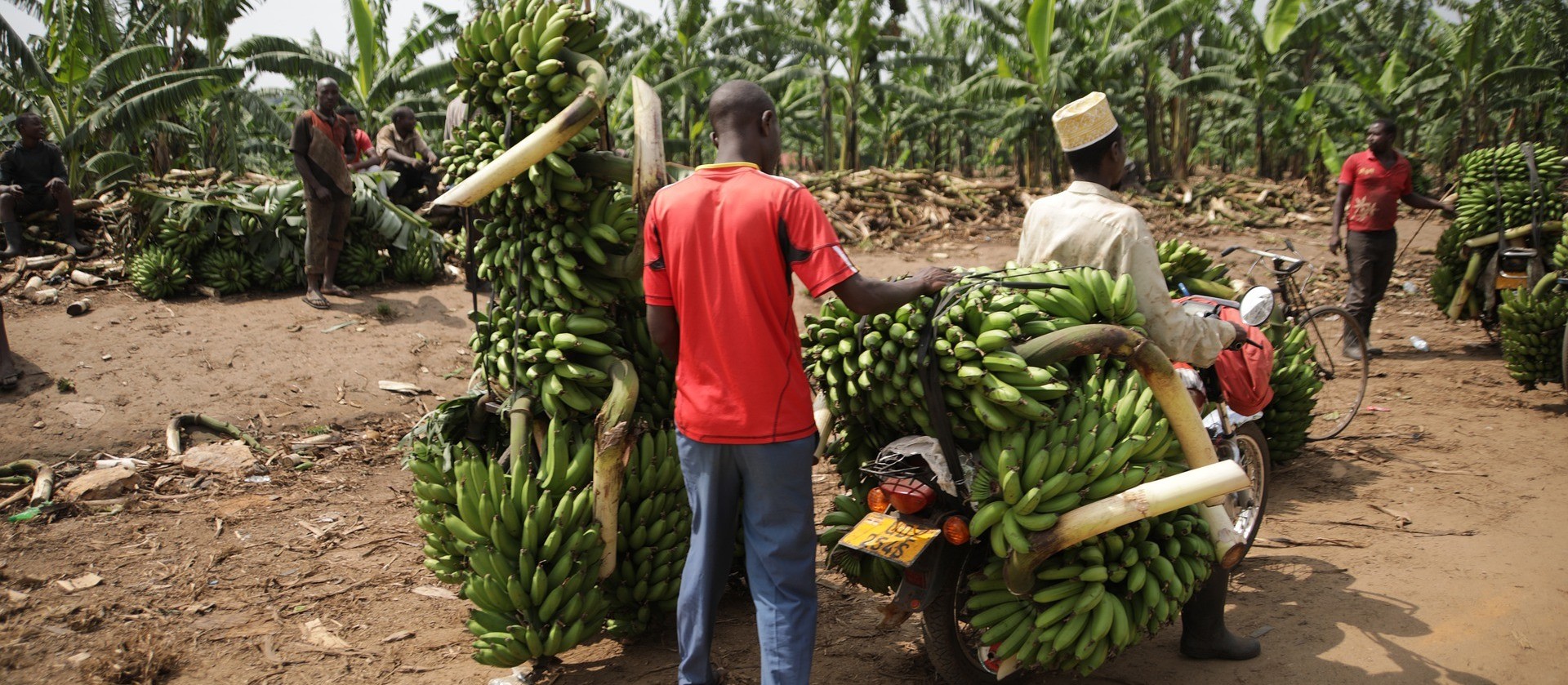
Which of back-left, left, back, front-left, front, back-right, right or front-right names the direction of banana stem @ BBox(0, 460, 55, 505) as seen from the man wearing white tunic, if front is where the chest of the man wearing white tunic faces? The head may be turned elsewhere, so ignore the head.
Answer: back-left

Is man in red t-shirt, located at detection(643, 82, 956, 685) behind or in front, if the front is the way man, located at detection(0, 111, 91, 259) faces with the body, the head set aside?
in front

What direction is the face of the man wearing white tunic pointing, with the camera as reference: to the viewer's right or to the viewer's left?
to the viewer's right

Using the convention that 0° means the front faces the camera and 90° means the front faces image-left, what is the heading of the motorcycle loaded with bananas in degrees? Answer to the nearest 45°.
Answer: approximately 225°

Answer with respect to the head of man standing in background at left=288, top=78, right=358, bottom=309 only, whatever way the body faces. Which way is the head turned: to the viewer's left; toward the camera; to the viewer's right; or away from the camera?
toward the camera

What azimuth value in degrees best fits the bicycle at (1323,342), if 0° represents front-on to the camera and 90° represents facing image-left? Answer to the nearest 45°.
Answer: approximately 315°

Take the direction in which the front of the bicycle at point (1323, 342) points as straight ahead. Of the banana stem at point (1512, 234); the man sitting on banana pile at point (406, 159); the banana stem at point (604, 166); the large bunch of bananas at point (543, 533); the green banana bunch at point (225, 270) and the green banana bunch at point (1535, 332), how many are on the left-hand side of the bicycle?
2

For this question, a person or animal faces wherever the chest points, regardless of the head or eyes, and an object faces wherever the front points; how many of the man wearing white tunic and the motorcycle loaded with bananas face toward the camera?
0

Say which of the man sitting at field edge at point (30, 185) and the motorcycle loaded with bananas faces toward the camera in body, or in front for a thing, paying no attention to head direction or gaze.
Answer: the man sitting at field edge

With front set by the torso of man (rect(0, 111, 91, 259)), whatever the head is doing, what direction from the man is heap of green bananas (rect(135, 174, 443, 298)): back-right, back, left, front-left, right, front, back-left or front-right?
front-left

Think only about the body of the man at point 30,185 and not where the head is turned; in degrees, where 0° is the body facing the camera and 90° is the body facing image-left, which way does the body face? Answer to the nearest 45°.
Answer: approximately 0°

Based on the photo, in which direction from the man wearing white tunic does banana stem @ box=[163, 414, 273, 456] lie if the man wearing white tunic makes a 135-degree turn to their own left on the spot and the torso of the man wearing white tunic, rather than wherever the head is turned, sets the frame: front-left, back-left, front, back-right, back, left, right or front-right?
front

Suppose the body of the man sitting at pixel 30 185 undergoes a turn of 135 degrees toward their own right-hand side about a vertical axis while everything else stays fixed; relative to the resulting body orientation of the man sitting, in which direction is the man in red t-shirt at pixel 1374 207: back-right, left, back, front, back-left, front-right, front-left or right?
back

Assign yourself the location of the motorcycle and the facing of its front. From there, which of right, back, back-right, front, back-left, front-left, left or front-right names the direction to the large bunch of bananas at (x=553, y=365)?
back-left

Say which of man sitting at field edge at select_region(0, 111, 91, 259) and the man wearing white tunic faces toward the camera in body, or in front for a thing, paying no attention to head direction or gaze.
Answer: the man sitting at field edge

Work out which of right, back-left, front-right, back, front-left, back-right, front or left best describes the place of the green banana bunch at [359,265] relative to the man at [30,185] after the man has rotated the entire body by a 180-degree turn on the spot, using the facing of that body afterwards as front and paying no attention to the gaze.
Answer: back-right

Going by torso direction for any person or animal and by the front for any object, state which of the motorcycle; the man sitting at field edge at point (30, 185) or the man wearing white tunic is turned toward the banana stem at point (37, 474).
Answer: the man sitting at field edge

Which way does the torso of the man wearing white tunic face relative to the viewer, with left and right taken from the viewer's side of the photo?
facing away from the viewer and to the right of the viewer

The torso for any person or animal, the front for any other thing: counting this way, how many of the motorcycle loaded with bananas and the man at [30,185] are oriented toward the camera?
1
